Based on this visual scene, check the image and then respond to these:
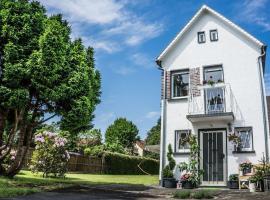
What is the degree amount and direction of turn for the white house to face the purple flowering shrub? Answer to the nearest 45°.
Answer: approximately 90° to its right

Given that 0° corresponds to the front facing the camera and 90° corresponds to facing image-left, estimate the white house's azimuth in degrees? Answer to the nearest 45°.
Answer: approximately 0°
